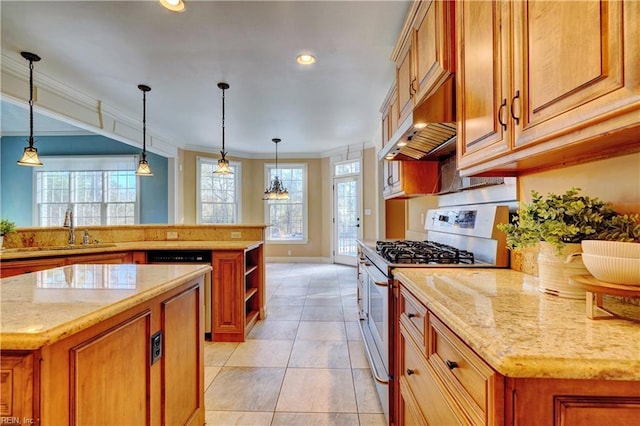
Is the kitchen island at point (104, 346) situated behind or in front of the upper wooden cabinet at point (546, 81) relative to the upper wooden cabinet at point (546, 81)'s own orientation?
in front

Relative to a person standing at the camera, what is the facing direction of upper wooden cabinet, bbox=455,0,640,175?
facing the viewer and to the left of the viewer

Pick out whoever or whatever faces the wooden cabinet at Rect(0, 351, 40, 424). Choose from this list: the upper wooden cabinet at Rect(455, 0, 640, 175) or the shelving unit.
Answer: the upper wooden cabinet

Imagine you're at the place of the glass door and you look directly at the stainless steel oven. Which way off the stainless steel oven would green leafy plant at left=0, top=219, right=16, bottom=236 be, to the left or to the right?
right

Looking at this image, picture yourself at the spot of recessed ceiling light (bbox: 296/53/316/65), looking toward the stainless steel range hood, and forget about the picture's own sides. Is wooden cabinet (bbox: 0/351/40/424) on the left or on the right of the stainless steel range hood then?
right

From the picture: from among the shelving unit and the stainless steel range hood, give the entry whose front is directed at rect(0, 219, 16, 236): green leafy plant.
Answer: the stainless steel range hood

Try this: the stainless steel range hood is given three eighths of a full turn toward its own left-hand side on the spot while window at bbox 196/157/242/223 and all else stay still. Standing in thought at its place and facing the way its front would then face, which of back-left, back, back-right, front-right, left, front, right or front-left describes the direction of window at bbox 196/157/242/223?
back

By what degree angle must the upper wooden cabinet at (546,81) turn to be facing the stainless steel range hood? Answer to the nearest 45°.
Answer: approximately 90° to its right

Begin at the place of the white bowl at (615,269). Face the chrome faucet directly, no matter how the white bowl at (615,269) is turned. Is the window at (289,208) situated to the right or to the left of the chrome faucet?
right

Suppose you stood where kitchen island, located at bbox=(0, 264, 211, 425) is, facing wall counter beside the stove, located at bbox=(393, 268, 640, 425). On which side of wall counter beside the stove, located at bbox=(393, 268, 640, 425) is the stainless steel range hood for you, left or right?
left

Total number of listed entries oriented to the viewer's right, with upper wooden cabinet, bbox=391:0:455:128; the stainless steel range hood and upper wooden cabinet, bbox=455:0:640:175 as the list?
0

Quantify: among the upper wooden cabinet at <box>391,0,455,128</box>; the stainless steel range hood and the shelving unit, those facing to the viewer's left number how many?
2

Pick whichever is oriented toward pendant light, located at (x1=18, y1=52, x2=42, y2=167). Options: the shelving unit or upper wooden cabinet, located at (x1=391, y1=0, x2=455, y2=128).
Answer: the upper wooden cabinet

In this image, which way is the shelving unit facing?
to the viewer's right

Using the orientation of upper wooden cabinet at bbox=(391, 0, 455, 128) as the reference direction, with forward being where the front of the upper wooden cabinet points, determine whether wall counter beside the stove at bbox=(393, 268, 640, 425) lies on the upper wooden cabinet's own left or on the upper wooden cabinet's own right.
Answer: on the upper wooden cabinet's own left

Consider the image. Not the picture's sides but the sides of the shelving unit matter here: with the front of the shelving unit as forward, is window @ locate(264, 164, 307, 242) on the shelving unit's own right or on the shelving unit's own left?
on the shelving unit's own left

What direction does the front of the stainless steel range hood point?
to the viewer's left

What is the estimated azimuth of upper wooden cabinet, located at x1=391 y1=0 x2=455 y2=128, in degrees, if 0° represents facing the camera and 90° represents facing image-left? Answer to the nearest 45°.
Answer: approximately 90°
